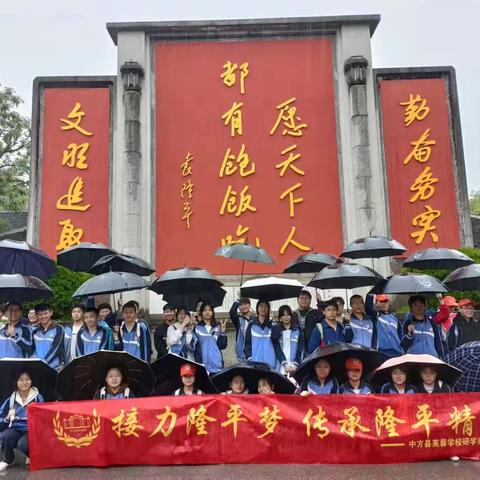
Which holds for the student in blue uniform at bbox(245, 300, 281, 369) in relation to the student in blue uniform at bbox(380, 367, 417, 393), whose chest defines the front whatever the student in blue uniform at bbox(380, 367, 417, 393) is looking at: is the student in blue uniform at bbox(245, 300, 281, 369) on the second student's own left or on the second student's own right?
on the second student's own right

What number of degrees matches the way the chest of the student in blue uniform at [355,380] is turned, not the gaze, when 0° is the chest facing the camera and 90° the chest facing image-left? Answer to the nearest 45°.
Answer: approximately 0°

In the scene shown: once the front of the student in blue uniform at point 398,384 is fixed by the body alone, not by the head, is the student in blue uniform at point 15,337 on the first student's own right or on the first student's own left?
on the first student's own right

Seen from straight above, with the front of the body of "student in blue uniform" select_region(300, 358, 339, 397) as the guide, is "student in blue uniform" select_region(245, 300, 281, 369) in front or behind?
behind

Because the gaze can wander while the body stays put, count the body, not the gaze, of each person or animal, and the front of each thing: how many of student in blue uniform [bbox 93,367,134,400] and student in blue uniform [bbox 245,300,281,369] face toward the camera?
2

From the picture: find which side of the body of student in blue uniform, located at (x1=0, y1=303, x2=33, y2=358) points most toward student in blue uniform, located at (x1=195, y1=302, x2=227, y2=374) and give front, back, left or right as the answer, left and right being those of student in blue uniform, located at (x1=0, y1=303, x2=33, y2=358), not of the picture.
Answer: left

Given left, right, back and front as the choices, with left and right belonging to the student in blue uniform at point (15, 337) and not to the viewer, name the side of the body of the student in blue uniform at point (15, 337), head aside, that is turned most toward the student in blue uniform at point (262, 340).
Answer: left

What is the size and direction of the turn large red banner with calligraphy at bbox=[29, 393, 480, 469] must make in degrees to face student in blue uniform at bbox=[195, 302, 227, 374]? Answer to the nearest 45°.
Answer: approximately 180°

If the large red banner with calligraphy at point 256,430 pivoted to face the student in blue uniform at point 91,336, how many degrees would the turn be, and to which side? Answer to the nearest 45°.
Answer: approximately 135° to its right
